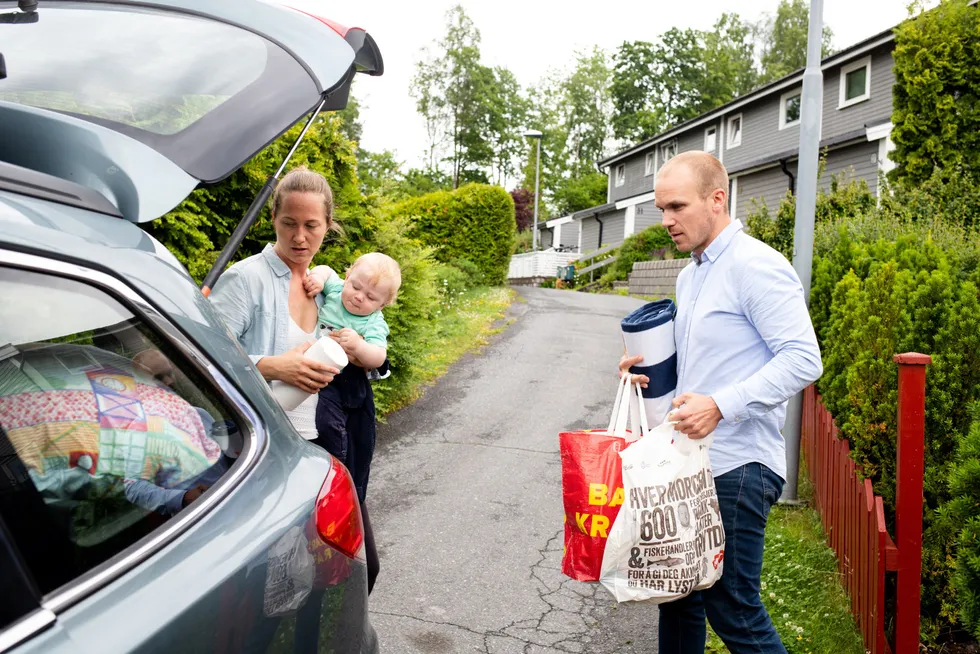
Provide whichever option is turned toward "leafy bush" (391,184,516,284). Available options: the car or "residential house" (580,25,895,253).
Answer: the residential house

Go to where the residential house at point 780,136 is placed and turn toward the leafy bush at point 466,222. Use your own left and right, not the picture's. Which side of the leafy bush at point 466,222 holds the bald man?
left

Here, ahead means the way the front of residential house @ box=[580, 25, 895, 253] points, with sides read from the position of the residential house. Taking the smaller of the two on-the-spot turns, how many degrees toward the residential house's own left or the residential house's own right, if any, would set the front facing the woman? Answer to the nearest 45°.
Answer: approximately 45° to the residential house's own left

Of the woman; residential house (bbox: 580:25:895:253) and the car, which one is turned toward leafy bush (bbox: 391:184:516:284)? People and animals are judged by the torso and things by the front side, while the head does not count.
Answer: the residential house

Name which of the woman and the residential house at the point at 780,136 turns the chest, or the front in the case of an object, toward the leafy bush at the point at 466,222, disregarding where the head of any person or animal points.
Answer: the residential house

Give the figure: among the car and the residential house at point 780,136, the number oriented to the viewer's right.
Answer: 0
